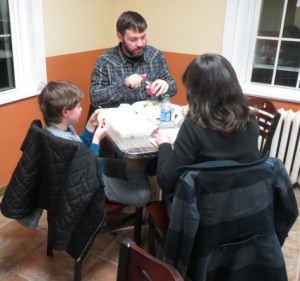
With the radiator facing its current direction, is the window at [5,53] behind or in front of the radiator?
in front

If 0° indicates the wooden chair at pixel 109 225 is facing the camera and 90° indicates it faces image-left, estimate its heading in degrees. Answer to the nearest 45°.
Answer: approximately 225°

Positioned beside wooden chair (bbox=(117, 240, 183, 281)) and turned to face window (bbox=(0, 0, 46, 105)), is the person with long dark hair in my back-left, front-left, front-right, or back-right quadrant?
front-right

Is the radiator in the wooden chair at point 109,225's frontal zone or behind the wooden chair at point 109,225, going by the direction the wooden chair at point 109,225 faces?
frontal zone

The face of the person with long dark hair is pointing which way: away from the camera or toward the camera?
away from the camera

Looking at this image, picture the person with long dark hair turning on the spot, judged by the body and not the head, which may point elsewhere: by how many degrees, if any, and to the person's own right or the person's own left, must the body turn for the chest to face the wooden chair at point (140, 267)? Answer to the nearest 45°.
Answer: approximately 135° to the person's own left

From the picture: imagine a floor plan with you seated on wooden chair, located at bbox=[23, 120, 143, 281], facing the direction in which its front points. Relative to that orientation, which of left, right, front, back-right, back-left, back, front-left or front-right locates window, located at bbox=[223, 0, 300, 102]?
front

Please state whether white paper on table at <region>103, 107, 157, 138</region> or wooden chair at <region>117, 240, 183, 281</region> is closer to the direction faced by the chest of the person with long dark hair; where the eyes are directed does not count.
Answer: the white paper on table

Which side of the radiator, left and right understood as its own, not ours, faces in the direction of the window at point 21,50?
front

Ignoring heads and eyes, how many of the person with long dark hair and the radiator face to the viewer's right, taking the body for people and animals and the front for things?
0

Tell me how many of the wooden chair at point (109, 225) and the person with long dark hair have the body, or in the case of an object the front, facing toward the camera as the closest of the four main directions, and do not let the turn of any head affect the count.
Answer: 0

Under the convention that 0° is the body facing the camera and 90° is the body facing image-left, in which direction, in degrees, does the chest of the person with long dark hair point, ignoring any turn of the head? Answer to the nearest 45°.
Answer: approximately 135°

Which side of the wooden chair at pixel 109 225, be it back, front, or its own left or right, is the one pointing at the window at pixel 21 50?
left

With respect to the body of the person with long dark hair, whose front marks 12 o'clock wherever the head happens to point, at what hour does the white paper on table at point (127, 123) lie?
The white paper on table is roughly at 12 o'clock from the person with long dark hair.

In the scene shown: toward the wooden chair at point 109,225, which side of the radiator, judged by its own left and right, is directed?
front
